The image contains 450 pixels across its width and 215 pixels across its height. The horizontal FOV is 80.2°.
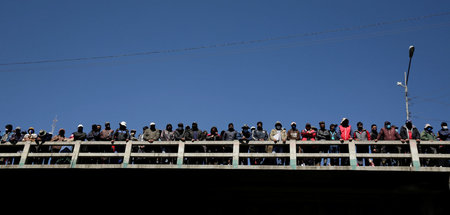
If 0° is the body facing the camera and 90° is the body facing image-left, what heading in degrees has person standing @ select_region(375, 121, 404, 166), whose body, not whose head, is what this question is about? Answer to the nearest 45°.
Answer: approximately 0°

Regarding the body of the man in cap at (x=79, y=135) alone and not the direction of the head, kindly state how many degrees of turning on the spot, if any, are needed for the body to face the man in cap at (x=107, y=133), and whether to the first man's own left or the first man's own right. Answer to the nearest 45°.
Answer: approximately 45° to the first man's own left

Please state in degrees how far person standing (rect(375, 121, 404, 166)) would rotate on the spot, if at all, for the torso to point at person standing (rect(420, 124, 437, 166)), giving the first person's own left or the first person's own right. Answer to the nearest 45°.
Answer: approximately 135° to the first person's own left

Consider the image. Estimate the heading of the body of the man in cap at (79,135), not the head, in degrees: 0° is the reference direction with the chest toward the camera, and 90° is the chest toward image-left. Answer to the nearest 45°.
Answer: approximately 0°

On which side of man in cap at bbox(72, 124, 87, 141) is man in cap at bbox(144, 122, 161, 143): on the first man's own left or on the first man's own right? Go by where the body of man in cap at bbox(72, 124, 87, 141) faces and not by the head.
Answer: on the first man's own left
